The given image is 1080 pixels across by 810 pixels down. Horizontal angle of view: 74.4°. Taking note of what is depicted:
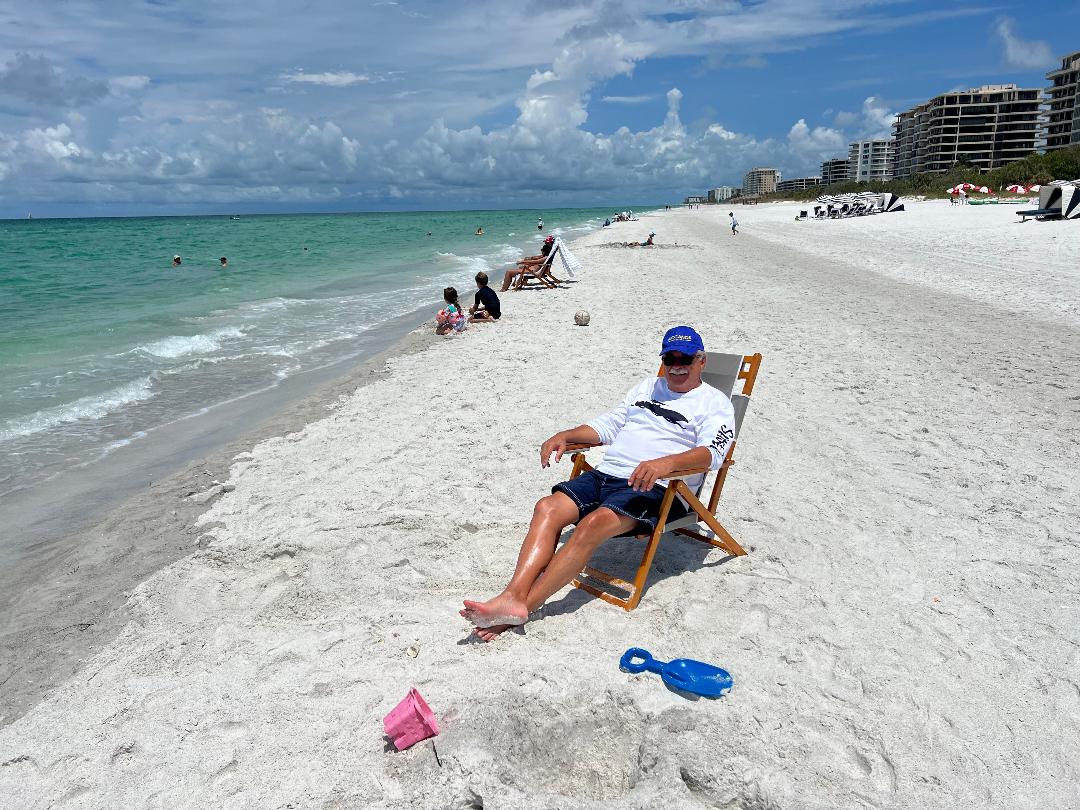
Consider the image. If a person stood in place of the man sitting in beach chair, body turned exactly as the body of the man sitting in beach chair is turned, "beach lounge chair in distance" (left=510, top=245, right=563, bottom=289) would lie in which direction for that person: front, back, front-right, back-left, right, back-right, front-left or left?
back-right

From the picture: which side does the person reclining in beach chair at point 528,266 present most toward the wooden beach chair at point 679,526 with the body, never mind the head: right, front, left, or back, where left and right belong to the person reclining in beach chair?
left

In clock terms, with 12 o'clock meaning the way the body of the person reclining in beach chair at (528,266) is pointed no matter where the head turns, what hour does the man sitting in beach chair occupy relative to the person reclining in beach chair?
The man sitting in beach chair is roughly at 9 o'clock from the person reclining in beach chair.

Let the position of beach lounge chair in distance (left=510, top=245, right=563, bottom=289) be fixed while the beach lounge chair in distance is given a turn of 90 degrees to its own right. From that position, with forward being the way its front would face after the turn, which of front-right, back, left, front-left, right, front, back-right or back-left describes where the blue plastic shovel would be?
back

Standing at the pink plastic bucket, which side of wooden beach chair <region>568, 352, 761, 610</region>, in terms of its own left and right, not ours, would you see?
front

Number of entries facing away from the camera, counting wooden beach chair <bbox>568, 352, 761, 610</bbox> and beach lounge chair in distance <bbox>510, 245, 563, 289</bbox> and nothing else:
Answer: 0

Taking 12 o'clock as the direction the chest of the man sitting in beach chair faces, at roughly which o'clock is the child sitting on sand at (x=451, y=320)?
The child sitting on sand is roughly at 4 o'clock from the man sitting in beach chair.

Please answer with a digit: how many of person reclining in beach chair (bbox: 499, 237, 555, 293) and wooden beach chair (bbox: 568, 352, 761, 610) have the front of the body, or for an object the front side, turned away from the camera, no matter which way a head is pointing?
0

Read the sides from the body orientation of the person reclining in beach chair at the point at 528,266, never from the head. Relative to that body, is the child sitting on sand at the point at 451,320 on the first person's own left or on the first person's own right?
on the first person's own left

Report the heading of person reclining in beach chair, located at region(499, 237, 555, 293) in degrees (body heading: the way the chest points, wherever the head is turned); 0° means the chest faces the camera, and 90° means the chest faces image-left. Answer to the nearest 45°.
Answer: approximately 90°

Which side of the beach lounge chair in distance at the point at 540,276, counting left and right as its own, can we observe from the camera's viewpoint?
left

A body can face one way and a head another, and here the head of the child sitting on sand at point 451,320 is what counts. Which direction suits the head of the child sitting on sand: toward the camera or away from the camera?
away from the camera
